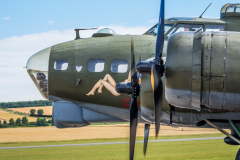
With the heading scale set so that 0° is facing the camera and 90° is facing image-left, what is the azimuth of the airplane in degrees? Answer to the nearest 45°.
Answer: approximately 90°
